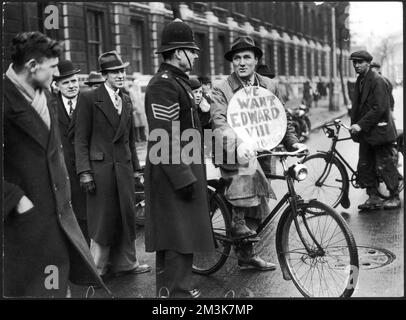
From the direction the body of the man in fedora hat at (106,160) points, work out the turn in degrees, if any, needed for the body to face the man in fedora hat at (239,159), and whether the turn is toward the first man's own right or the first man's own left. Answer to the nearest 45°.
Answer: approximately 45° to the first man's own left

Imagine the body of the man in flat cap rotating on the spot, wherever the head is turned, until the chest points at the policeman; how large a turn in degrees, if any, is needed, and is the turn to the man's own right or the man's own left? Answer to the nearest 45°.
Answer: approximately 45° to the man's own left

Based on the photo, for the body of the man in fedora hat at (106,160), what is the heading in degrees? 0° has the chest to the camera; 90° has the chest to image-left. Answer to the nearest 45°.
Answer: approximately 315°

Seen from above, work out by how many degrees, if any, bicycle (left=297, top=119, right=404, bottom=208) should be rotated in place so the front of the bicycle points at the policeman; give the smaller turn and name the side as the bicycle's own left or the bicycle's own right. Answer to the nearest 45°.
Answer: approximately 45° to the bicycle's own left

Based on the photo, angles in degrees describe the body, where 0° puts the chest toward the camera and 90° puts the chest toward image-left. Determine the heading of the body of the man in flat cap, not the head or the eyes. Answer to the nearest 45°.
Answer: approximately 45°

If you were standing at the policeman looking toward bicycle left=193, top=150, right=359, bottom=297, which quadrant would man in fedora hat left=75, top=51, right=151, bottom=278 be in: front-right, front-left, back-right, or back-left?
back-left

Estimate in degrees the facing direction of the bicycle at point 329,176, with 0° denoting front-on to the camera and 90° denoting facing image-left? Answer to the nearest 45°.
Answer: approximately 45°

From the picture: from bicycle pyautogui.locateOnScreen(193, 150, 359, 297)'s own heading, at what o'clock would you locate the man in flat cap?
The man in flat cap is roughly at 8 o'clock from the bicycle.
